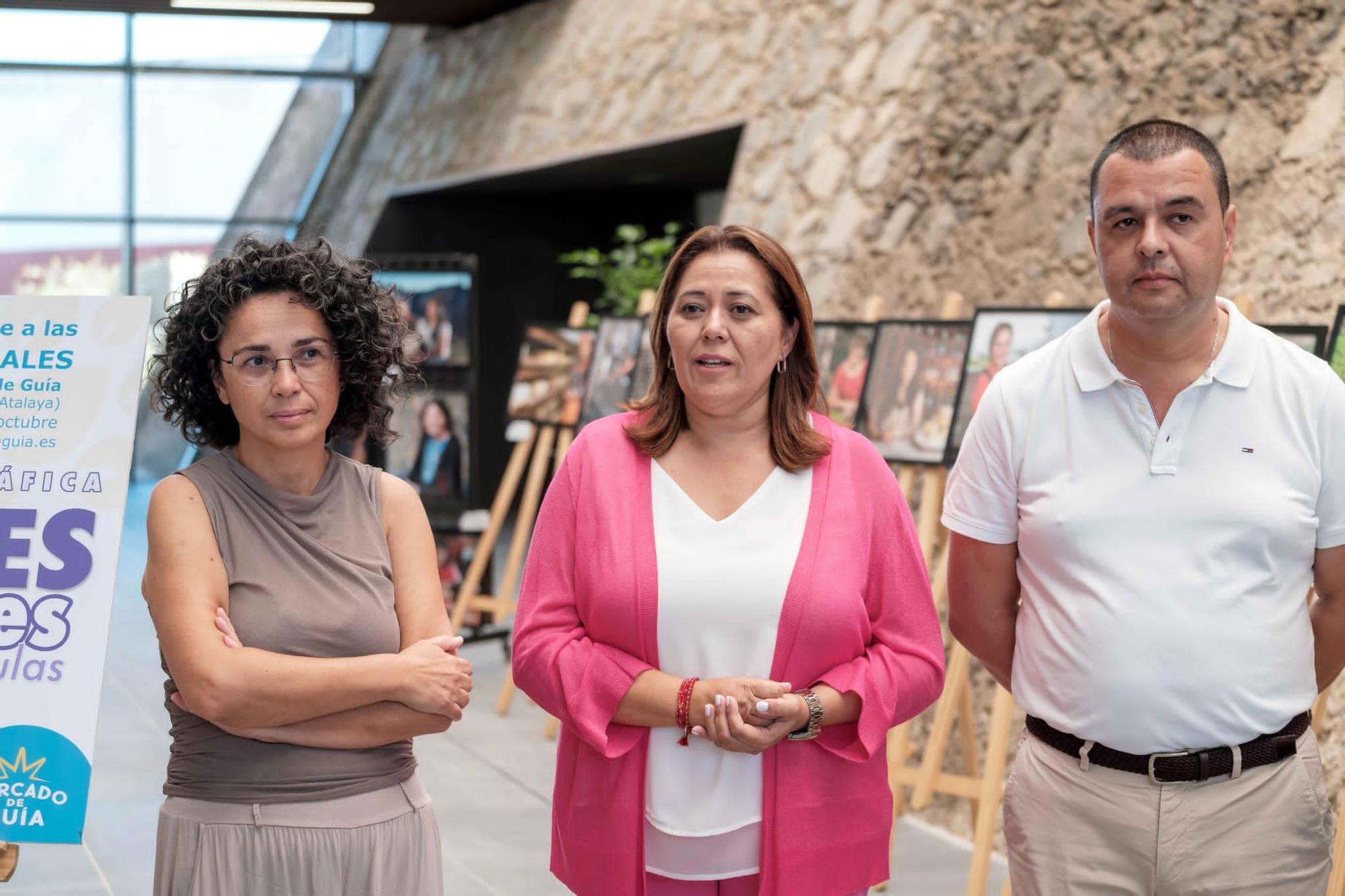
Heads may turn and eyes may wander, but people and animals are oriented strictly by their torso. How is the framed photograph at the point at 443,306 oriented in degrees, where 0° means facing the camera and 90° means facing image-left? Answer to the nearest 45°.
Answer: approximately 0°

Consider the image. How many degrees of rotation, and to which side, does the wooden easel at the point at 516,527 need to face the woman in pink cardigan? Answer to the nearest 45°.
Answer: approximately 45° to its left

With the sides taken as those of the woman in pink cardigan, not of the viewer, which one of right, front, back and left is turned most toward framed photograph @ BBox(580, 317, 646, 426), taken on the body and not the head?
back

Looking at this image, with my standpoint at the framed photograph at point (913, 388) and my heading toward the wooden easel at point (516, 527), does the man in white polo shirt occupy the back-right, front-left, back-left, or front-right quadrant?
back-left

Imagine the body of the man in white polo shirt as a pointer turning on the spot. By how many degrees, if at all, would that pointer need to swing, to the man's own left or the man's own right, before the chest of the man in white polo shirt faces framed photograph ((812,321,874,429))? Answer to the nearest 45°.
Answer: approximately 180°

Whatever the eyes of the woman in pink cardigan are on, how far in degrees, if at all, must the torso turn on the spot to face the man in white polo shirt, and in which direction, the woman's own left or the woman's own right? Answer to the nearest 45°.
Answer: approximately 90° to the woman's own left

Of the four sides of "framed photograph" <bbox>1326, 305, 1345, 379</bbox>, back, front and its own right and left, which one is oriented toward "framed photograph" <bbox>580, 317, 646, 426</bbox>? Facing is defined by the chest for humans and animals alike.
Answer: right

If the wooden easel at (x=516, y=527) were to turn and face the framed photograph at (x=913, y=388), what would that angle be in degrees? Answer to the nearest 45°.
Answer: approximately 90° to its left
